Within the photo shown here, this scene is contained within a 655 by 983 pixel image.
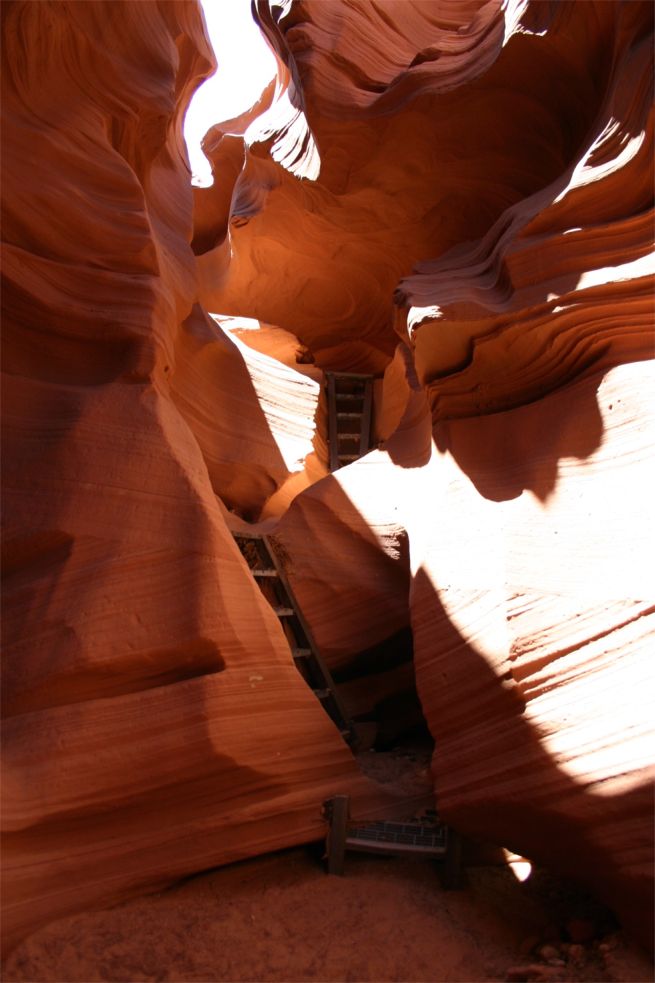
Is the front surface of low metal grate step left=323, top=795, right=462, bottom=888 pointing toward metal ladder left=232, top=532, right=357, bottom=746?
no

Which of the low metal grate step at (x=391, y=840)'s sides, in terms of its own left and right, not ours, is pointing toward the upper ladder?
back

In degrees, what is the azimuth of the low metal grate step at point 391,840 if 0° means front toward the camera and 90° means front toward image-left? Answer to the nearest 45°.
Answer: approximately 0°
